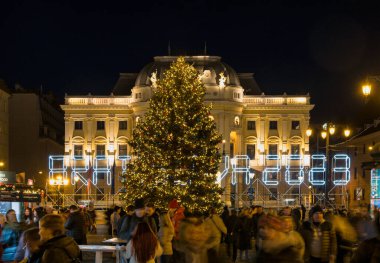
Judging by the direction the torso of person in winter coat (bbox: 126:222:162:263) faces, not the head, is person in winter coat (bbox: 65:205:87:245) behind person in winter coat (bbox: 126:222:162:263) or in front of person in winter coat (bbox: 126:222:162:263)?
in front

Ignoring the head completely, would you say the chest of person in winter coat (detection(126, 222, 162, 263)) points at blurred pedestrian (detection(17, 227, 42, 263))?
no

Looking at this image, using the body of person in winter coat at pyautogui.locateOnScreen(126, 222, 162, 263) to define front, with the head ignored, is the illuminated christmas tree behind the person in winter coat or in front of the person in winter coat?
in front

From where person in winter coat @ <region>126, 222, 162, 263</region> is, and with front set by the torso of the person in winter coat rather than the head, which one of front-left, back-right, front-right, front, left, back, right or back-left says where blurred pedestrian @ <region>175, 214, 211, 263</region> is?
front-right

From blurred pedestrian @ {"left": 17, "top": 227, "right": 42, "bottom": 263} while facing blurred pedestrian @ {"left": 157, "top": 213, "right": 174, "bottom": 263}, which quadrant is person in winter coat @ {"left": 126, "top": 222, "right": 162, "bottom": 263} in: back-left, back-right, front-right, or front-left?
front-right

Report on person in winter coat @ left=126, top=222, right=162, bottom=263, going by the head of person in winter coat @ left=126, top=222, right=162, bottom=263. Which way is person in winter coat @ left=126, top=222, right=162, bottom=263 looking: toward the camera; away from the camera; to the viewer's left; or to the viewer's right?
away from the camera

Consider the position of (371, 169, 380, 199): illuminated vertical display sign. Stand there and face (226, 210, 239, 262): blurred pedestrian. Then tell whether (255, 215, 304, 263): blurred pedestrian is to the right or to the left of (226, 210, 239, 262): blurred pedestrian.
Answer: left

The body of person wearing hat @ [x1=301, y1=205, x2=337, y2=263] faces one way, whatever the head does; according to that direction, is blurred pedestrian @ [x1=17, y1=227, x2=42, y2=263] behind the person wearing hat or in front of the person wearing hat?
in front

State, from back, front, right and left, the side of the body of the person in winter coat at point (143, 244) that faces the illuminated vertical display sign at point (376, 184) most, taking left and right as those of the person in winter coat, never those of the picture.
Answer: front

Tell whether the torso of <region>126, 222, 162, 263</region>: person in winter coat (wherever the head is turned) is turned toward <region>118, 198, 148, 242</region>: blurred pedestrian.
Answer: yes

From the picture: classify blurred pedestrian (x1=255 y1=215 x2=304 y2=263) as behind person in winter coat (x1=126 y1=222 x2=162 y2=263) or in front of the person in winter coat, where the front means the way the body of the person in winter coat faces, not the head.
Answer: behind

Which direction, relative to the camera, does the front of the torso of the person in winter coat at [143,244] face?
away from the camera
